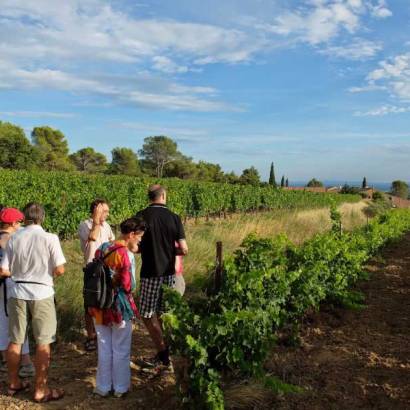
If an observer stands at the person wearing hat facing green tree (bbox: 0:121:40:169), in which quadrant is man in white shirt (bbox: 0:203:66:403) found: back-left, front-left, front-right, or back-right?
back-right

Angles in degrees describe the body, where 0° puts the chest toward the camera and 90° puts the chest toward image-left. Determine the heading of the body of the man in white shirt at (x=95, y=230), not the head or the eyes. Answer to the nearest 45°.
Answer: approximately 315°

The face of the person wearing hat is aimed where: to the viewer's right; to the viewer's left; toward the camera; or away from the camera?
to the viewer's right

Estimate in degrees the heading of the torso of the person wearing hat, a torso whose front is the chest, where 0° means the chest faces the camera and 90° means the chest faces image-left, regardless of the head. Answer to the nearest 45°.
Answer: approximately 270°

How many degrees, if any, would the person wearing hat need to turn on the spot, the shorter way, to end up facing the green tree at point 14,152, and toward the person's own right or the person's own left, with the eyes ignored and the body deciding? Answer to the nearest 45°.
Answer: approximately 90° to the person's own left

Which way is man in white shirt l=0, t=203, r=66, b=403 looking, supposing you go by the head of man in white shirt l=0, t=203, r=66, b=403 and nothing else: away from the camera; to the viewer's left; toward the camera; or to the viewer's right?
away from the camera

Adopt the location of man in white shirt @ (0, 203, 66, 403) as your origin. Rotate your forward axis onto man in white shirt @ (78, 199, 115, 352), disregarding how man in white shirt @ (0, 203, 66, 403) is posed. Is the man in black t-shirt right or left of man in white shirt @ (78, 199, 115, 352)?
right
